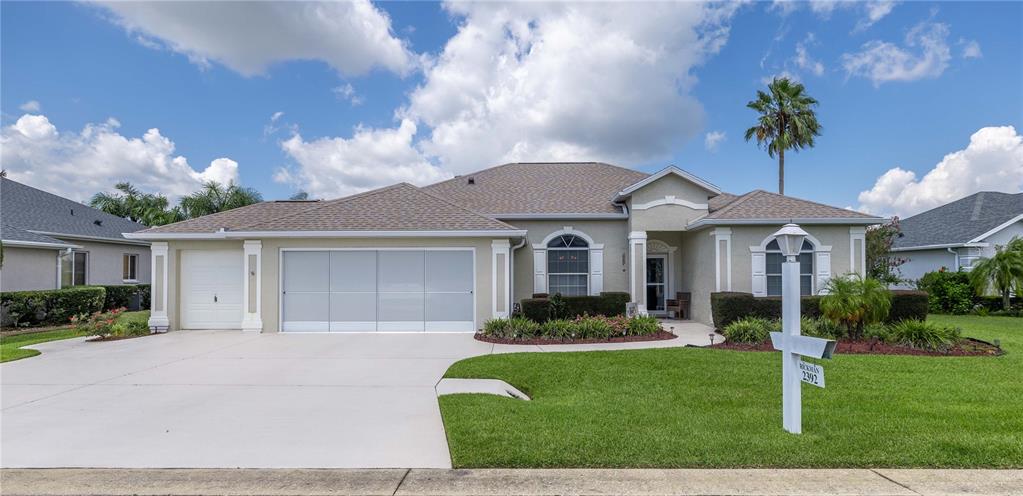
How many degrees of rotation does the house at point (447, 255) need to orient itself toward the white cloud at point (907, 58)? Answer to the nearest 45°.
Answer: approximately 90° to its left

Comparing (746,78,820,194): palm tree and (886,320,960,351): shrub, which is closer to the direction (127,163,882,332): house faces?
the shrub

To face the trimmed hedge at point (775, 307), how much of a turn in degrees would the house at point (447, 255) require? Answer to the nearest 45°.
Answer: approximately 90° to its left

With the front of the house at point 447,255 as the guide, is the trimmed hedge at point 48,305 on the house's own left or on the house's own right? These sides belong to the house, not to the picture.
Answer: on the house's own right

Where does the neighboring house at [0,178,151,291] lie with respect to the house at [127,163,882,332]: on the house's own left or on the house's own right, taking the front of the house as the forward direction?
on the house's own right

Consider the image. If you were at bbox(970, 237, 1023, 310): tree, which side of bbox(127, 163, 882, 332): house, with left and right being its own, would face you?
left

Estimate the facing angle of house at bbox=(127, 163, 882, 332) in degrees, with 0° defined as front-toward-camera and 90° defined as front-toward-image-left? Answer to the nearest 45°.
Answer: approximately 0°
